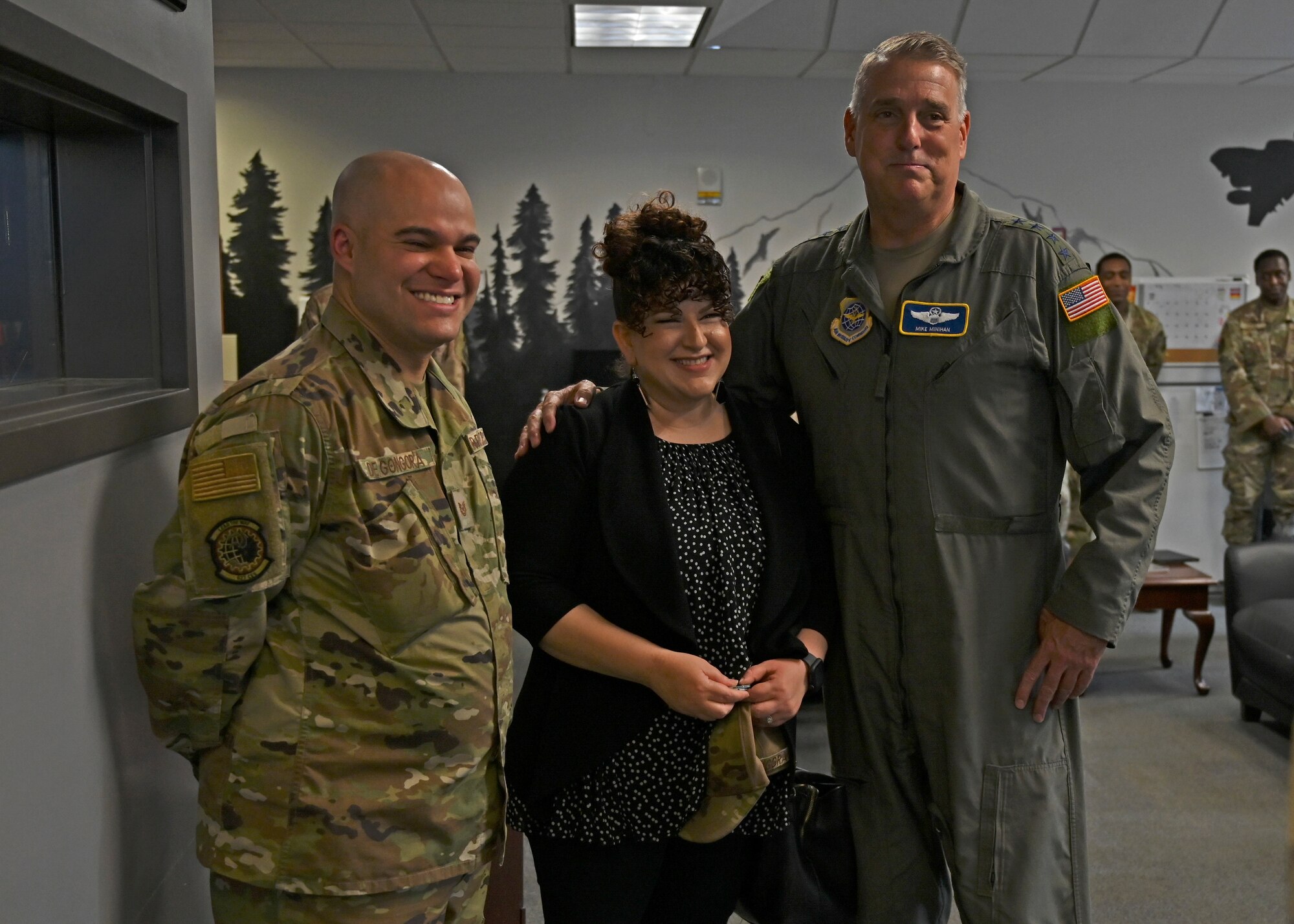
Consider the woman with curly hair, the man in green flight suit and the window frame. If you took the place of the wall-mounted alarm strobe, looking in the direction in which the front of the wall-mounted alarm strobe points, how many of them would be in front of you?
3

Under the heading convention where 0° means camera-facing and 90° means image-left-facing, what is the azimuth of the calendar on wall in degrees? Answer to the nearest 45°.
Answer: approximately 0°

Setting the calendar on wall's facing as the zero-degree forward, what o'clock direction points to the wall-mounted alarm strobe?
The wall-mounted alarm strobe is roughly at 2 o'clock from the calendar on wall.

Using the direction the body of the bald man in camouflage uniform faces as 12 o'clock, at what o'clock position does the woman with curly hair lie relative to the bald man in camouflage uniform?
The woman with curly hair is roughly at 10 o'clock from the bald man in camouflage uniform.

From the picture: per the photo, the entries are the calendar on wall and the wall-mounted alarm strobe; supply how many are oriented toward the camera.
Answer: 2

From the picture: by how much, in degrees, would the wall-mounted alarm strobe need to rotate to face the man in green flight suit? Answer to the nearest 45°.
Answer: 0° — it already faces them

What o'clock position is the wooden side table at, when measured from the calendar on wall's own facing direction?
The wooden side table is roughly at 12 o'clock from the calendar on wall.

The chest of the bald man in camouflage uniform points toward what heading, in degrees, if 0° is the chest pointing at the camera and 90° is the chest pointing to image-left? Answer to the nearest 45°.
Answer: approximately 315°

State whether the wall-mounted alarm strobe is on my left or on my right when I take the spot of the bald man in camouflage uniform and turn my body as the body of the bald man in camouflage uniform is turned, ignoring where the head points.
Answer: on my left
